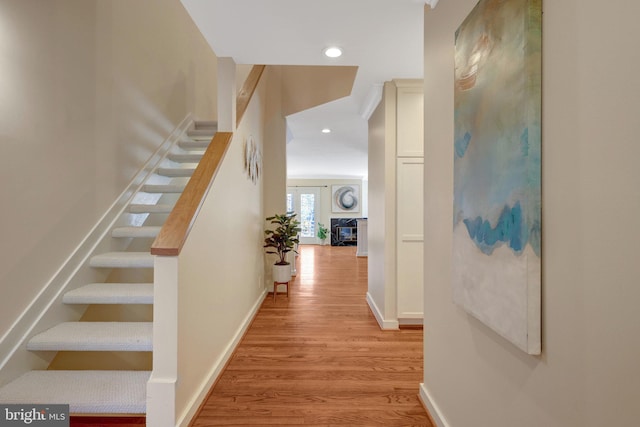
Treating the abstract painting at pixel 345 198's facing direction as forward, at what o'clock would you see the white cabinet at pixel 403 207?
The white cabinet is roughly at 12 o'clock from the abstract painting.

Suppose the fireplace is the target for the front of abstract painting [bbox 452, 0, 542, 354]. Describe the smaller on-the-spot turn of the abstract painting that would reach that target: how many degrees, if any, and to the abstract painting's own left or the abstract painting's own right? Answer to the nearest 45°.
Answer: approximately 90° to the abstract painting's own right

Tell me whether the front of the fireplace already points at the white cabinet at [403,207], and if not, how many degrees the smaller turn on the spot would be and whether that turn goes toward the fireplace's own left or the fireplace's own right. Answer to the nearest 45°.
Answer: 0° — it already faces it

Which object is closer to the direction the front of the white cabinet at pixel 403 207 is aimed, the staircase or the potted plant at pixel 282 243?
the staircase

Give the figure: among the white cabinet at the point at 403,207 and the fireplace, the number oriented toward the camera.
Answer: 2

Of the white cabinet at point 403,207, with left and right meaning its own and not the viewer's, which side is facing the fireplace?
back

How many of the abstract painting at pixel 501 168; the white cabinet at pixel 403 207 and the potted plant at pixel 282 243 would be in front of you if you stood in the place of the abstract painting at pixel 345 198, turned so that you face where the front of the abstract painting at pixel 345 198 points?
3

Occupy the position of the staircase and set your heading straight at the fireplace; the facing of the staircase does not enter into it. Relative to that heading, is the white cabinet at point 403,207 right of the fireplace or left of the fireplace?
right

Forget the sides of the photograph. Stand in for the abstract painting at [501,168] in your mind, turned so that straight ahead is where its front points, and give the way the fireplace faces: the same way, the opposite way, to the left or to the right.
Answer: to the left
